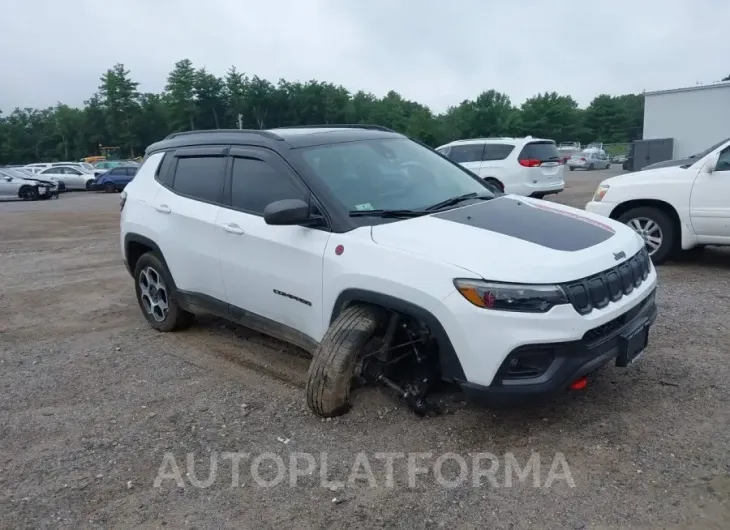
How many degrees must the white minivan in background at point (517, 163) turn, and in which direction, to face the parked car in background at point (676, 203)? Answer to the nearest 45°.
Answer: approximately 135° to its left

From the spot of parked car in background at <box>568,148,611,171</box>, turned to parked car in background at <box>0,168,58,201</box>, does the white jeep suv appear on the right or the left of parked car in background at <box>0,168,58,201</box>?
left

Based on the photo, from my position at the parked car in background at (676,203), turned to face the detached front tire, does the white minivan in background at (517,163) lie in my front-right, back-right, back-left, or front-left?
back-right

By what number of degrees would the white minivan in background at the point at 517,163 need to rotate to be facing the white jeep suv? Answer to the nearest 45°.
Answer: approximately 135° to its left

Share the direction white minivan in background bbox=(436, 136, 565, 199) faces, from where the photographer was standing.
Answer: facing away from the viewer and to the left of the viewer

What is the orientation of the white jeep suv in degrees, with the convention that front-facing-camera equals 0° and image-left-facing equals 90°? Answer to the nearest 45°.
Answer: approximately 315°

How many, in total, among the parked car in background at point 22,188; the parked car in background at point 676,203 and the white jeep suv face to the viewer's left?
1

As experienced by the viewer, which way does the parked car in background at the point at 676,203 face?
facing to the left of the viewer

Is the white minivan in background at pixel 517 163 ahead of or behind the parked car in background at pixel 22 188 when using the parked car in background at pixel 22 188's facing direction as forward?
ahead

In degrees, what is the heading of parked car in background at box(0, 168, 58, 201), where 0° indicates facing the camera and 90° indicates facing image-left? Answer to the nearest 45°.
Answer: approximately 315°

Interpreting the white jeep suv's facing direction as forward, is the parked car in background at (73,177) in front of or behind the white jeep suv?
behind

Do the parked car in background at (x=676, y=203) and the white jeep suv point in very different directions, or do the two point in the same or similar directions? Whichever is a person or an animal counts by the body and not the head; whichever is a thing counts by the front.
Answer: very different directions
